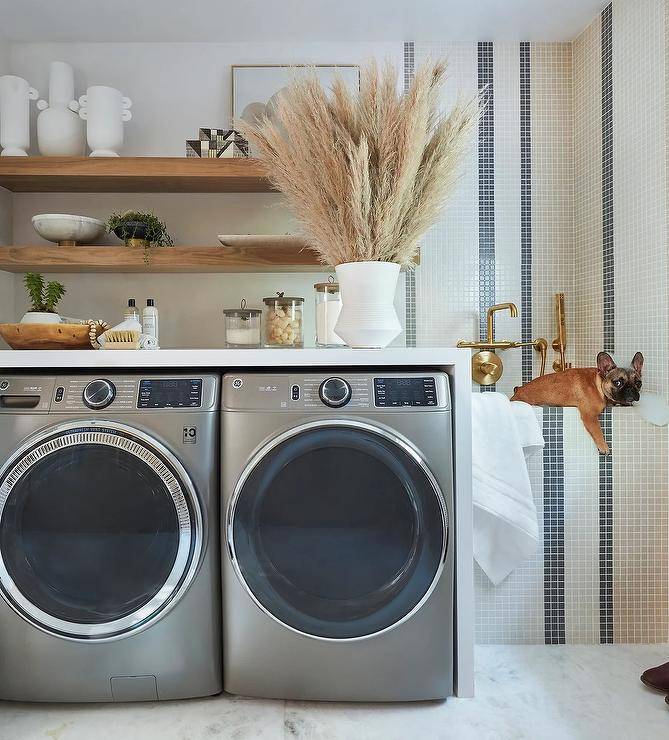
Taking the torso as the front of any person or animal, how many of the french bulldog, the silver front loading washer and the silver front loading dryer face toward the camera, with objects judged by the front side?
2

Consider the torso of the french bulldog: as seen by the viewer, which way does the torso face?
to the viewer's right

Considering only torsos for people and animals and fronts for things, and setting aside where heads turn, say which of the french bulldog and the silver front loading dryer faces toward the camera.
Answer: the silver front loading dryer

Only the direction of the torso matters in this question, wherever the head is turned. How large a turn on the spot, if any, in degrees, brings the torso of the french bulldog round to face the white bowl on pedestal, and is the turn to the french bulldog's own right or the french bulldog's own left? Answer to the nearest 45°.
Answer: approximately 180°

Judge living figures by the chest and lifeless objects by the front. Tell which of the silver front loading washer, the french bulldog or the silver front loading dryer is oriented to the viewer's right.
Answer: the french bulldog

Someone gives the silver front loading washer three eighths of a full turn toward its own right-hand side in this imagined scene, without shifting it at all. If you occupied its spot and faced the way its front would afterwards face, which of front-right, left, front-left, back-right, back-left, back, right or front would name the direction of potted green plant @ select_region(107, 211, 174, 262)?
front-right

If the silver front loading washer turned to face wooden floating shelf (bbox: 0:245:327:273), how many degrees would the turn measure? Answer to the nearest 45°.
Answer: approximately 180°

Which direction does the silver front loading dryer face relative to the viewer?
toward the camera

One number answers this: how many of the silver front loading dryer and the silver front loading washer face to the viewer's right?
0

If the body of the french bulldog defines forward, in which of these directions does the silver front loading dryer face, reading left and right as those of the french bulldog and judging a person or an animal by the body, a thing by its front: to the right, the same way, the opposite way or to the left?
to the right

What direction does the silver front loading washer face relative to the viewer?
toward the camera

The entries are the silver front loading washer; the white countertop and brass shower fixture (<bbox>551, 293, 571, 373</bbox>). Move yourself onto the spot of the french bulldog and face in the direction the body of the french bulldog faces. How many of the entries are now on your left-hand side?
1
